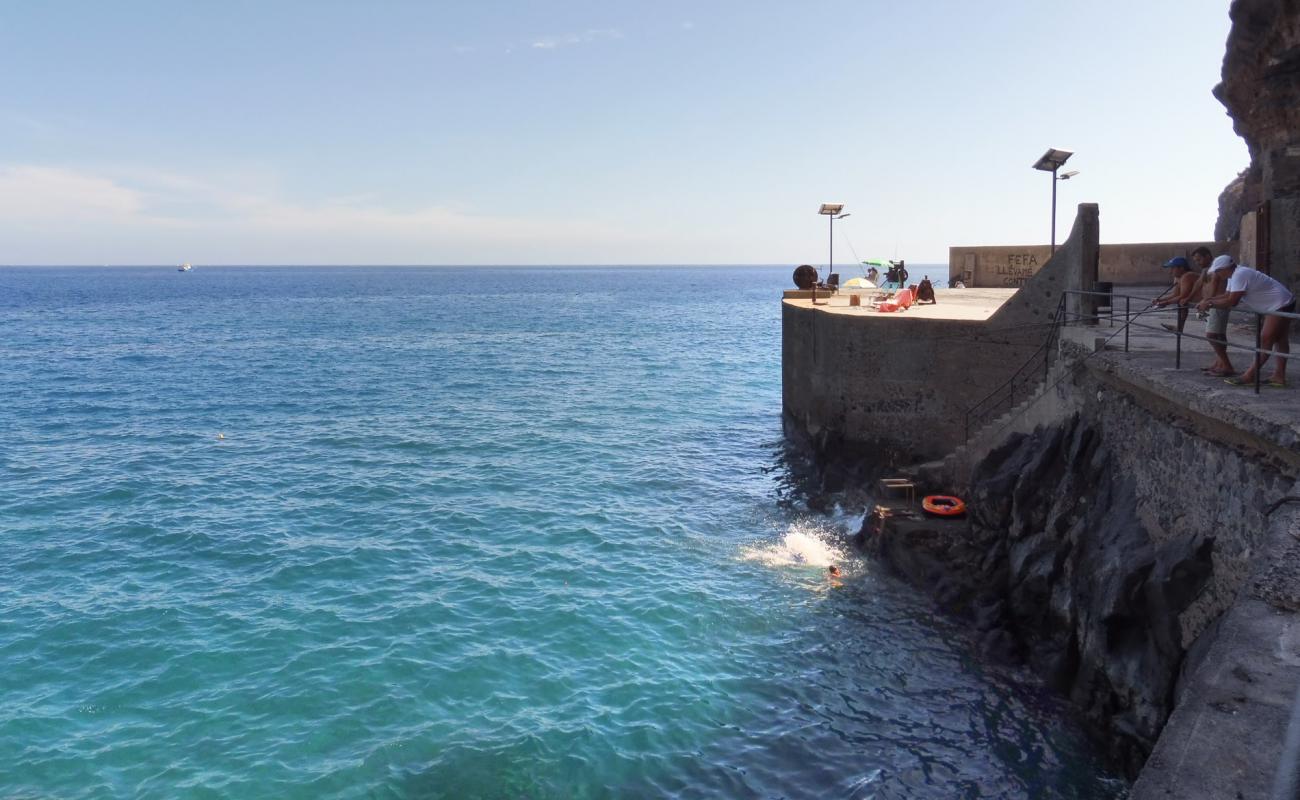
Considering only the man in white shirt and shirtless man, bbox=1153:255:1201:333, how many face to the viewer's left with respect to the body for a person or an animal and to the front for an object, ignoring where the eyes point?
2

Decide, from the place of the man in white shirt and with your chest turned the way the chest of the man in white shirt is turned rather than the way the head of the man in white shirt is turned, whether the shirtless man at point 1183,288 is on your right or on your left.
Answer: on your right

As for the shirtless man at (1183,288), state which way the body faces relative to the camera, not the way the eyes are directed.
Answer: to the viewer's left

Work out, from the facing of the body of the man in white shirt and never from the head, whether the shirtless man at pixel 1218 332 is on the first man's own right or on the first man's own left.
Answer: on the first man's own right

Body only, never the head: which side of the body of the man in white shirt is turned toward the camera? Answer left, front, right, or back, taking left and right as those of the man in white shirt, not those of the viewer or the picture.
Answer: left

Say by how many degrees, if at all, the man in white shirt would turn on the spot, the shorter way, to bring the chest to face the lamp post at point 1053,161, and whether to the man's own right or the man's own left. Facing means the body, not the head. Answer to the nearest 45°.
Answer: approximately 90° to the man's own right

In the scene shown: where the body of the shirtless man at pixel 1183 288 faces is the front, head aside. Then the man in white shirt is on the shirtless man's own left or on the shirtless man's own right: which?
on the shirtless man's own left
